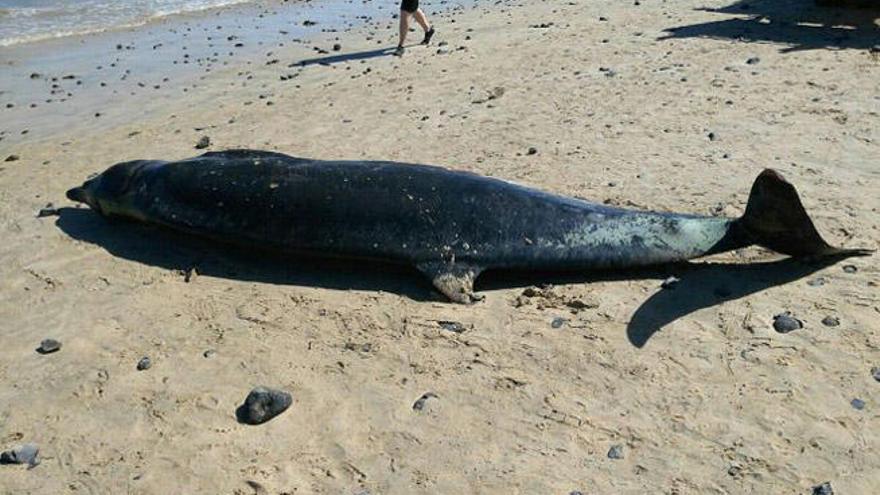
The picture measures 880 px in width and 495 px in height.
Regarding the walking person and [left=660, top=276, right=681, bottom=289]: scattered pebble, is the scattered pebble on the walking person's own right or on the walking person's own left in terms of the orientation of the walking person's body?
on the walking person's own left

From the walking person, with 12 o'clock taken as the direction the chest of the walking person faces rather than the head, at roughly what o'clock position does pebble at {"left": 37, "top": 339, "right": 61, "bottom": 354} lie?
The pebble is roughly at 11 o'clock from the walking person.

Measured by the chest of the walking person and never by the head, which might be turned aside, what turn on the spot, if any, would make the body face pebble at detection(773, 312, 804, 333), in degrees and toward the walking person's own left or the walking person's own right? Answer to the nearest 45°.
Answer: approximately 45° to the walking person's own left

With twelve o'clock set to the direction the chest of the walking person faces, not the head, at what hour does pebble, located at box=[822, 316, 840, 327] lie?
The pebble is roughly at 10 o'clock from the walking person.

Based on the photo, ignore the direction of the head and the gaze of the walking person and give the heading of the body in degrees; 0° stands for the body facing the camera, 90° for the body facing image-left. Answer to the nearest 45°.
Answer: approximately 45°
